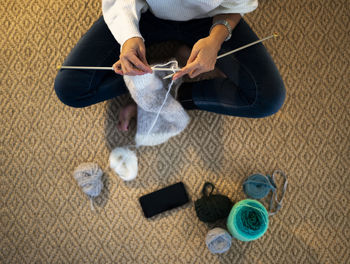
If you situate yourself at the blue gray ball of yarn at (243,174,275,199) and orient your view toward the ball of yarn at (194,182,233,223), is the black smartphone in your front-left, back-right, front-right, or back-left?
front-right

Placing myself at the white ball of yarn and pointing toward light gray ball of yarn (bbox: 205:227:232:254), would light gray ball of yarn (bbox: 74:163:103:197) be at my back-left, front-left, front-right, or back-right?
back-right

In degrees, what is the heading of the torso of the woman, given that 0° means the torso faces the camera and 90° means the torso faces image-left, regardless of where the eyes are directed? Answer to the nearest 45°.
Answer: approximately 0°

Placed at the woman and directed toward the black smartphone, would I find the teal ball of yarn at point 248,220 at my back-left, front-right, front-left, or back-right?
front-left
